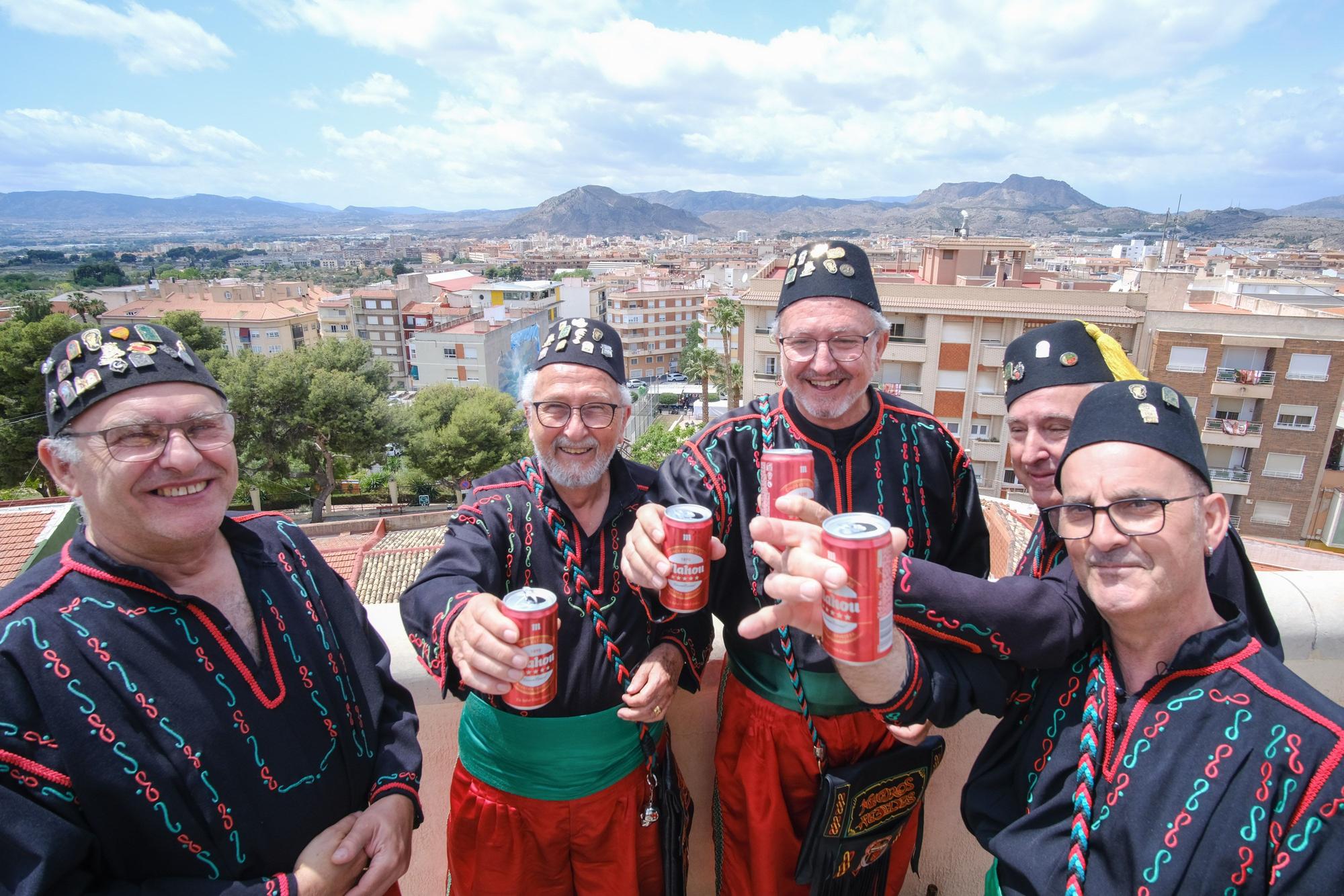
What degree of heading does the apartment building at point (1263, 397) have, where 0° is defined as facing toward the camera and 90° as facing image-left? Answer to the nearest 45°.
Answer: approximately 0°

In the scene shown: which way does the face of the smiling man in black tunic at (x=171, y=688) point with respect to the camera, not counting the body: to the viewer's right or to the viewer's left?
to the viewer's right

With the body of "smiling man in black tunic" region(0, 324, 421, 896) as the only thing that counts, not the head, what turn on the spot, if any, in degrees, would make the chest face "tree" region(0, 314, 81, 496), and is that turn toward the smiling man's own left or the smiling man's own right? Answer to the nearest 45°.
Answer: approximately 135° to the smiling man's own left

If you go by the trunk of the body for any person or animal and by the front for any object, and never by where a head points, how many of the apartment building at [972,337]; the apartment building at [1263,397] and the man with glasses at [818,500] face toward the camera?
3

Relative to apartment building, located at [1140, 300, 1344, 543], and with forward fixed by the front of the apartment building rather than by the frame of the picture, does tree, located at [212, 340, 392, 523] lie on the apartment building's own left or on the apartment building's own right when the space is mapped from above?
on the apartment building's own right

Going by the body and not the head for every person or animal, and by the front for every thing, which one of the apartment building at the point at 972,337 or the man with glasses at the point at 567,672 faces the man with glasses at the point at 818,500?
the apartment building

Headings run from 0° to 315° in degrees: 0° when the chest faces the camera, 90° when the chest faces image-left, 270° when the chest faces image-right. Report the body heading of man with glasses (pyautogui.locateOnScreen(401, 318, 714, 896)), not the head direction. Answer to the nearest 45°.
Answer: approximately 0°

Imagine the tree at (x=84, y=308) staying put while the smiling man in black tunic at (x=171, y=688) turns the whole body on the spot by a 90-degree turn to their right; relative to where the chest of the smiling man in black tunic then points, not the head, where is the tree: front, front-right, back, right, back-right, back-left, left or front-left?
back-right

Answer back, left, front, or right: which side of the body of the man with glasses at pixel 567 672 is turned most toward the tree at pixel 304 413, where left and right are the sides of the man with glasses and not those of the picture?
back

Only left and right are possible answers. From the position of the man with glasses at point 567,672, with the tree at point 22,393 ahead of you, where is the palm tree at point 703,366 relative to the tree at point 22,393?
right

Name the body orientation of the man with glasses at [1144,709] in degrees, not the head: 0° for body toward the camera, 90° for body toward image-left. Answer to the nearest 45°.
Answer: approximately 45°
